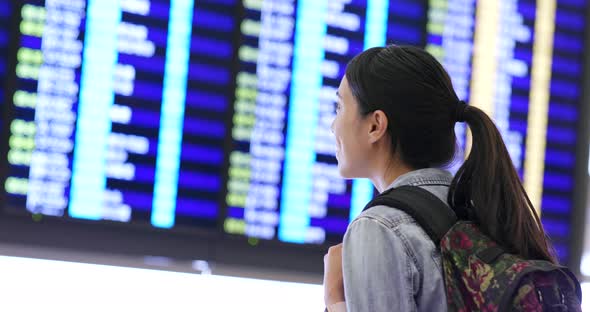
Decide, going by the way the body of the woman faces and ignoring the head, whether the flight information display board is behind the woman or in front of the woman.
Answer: in front

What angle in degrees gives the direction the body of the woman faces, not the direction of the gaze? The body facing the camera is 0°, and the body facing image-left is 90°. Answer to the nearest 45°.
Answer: approximately 135°

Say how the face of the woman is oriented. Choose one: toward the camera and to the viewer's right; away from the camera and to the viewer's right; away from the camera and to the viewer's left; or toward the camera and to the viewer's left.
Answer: away from the camera and to the viewer's left
